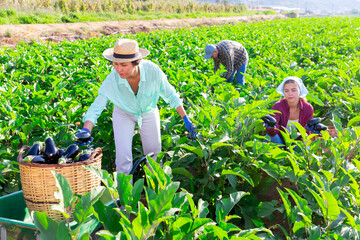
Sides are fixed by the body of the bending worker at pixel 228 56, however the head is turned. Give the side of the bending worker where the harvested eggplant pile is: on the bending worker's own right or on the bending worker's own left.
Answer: on the bending worker's own left

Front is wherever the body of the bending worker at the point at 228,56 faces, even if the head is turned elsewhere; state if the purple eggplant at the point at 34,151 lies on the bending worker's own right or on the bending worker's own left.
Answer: on the bending worker's own left

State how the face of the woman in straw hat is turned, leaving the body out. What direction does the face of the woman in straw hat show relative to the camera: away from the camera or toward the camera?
toward the camera

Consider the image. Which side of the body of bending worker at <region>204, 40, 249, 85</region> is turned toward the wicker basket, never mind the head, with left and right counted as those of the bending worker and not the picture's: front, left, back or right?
left

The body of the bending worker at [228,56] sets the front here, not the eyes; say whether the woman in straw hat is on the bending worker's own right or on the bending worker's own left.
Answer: on the bending worker's own left

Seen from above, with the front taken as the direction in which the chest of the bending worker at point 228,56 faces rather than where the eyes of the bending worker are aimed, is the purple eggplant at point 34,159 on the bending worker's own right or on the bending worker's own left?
on the bending worker's own left

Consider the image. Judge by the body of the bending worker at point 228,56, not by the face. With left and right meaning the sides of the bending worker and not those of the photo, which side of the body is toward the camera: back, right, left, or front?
left

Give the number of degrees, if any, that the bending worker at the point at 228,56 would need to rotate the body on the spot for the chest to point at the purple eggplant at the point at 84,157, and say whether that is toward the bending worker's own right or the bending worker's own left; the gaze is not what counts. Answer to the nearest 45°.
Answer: approximately 90° to the bending worker's own left

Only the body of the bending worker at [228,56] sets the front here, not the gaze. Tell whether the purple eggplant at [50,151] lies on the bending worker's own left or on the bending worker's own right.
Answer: on the bending worker's own left
